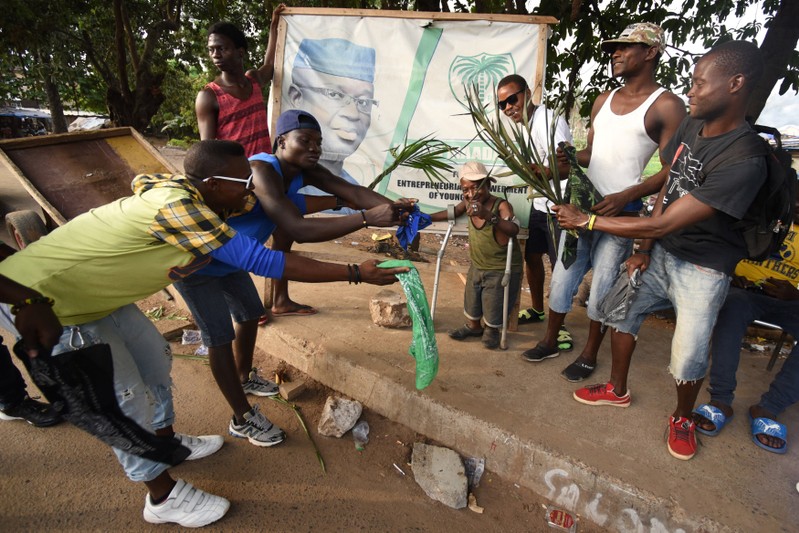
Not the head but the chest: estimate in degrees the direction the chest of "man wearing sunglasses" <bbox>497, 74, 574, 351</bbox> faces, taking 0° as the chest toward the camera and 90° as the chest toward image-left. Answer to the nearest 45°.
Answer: approximately 45°

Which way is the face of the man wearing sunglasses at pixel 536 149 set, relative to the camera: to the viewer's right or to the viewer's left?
to the viewer's left

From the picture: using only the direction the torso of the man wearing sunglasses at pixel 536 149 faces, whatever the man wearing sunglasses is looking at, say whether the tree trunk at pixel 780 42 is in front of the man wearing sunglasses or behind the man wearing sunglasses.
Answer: behind

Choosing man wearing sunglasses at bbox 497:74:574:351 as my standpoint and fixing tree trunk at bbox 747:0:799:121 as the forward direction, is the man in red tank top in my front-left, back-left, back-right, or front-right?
back-left

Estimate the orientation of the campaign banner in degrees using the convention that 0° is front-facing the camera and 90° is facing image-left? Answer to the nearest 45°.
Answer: approximately 0°

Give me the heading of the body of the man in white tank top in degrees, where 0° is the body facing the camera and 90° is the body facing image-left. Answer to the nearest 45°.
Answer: approximately 45°
